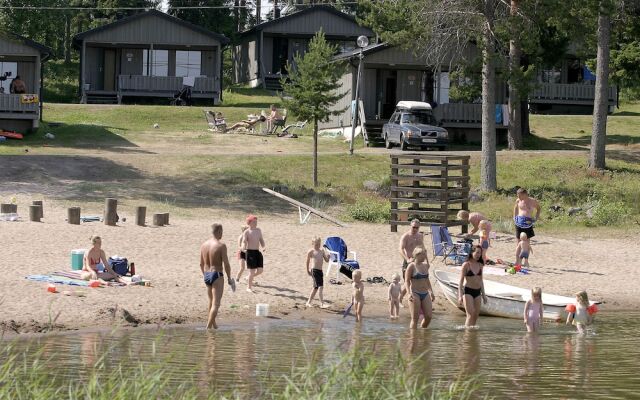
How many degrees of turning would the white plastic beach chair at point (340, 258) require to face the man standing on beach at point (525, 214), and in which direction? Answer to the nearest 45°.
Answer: approximately 90° to its left

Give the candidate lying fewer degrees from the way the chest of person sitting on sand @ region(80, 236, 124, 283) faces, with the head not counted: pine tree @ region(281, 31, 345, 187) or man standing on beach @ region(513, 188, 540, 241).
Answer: the man standing on beach

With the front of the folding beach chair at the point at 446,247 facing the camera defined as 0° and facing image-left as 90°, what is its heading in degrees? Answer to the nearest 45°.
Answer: approximately 315°

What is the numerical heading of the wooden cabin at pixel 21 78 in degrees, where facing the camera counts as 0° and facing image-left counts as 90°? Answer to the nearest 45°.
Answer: approximately 0°

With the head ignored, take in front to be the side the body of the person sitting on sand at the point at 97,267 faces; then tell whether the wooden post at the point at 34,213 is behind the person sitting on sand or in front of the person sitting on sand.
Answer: behind

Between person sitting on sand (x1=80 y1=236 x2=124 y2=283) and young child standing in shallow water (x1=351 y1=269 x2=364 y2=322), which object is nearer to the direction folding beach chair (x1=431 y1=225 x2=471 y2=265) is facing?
the young child standing in shallow water

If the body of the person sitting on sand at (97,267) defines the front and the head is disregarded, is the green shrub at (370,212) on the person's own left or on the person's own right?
on the person's own left

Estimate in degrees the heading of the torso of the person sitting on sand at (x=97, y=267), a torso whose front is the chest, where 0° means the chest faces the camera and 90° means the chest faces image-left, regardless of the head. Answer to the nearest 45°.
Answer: approximately 315°

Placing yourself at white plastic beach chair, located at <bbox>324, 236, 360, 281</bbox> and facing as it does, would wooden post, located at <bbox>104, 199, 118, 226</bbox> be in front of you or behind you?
behind

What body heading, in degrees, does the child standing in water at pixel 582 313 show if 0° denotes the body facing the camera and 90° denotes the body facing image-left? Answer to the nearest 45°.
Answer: approximately 0°
